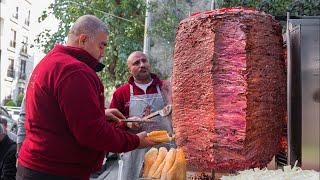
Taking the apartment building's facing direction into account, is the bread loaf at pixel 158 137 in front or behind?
in front

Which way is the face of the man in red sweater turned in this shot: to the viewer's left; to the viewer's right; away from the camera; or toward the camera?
to the viewer's right

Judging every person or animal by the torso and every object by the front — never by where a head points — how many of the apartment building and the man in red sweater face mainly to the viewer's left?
0

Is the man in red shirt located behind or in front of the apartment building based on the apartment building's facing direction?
in front

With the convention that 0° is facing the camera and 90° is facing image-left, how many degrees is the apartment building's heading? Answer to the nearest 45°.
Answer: approximately 315°

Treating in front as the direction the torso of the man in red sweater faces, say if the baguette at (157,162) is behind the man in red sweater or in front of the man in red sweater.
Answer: in front

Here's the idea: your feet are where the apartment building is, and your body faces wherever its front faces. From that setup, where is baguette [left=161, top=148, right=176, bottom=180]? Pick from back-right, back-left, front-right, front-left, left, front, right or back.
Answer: front-right

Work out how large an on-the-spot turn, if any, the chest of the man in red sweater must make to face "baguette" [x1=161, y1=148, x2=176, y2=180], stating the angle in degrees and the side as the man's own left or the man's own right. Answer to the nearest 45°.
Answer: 0° — they already face it

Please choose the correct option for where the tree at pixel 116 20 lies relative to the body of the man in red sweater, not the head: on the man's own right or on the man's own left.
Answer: on the man's own left

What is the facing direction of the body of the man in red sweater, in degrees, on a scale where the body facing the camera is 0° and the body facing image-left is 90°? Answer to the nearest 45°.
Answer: approximately 270°

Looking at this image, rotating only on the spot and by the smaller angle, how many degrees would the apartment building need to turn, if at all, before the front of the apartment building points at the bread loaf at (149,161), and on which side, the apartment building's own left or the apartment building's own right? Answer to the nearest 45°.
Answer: approximately 45° to the apartment building's own right
